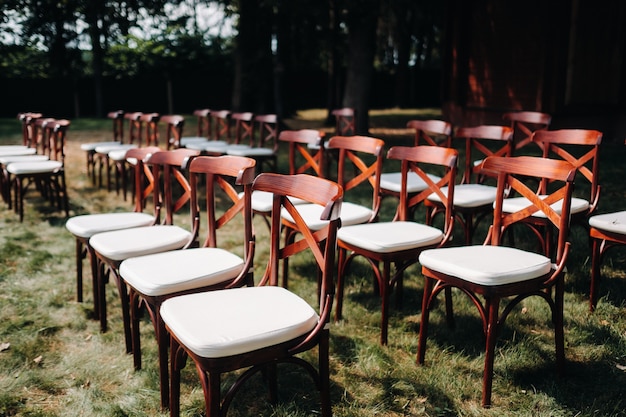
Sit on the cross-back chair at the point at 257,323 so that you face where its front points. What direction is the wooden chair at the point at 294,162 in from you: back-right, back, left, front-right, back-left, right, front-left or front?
back-right

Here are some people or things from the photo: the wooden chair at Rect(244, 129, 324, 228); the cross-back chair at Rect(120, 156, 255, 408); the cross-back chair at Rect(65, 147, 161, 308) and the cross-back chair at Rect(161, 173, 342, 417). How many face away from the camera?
0

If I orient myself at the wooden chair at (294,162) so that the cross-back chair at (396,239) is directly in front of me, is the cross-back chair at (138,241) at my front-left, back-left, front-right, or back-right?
front-right

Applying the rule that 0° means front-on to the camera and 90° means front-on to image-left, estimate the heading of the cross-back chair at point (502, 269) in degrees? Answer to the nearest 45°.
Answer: approximately 45°

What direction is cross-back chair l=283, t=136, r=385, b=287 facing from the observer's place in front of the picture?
facing the viewer and to the left of the viewer

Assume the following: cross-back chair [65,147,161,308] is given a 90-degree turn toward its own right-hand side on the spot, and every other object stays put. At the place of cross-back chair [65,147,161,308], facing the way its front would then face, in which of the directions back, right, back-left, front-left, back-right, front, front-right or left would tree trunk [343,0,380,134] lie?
right

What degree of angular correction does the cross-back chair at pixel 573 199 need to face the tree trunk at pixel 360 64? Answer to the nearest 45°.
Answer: approximately 90° to its right

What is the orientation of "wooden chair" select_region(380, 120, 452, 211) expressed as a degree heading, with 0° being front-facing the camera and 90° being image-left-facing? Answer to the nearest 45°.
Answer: approximately 45°

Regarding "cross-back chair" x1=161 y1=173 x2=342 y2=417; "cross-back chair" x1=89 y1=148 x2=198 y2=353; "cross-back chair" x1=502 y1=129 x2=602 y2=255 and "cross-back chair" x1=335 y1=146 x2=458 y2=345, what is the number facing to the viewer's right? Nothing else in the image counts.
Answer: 0

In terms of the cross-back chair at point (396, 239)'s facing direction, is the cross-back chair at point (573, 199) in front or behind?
behind

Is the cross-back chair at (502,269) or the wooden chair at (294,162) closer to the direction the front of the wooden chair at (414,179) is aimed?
the wooden chair

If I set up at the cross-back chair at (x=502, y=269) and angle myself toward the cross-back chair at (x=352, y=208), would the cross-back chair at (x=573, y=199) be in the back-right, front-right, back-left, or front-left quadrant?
front-right
